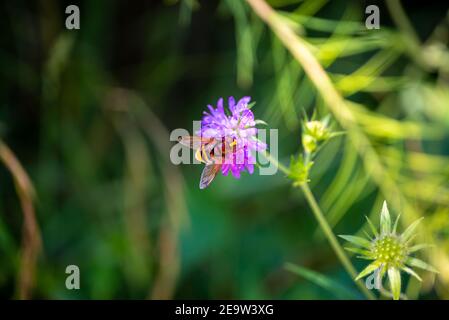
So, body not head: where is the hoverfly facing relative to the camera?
to the viewer's right
